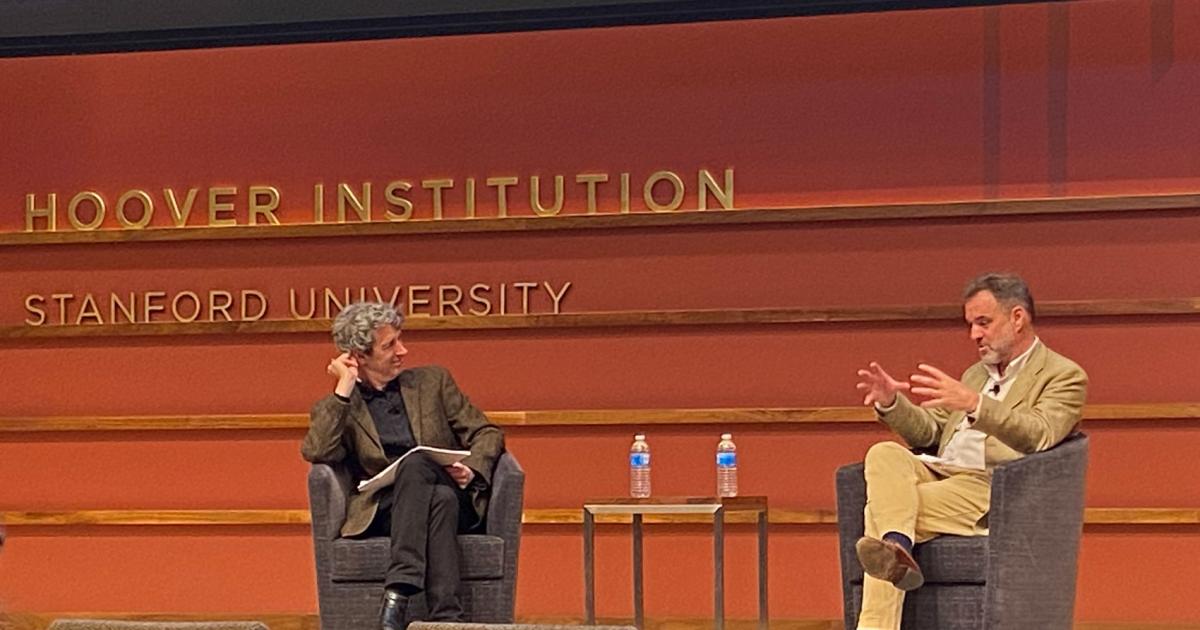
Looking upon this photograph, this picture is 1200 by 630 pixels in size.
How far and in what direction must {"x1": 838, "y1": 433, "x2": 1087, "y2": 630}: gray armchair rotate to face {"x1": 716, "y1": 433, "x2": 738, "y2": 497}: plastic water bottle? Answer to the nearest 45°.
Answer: approximately 90° to its right

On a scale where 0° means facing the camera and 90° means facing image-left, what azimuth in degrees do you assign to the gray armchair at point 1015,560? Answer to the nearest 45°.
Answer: approximately 45°

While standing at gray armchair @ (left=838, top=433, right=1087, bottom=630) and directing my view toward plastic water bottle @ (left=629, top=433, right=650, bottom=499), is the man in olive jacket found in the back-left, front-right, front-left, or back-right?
front-left

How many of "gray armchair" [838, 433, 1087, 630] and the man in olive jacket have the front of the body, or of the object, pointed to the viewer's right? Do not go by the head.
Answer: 0

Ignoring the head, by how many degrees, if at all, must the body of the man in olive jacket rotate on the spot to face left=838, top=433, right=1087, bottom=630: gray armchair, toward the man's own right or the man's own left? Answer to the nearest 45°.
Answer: approximately 45° to the man's own left

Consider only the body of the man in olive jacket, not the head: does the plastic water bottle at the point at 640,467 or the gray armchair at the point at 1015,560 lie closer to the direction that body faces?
the gray armchair

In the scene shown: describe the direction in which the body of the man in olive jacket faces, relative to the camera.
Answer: toward the camera

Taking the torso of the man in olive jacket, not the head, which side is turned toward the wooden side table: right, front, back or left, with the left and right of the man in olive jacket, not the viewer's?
left

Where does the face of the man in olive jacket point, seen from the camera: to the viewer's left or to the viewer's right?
to the viewer's right

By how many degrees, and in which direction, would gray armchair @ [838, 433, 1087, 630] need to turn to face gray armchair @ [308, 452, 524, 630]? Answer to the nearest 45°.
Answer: approximately 45° to its right
